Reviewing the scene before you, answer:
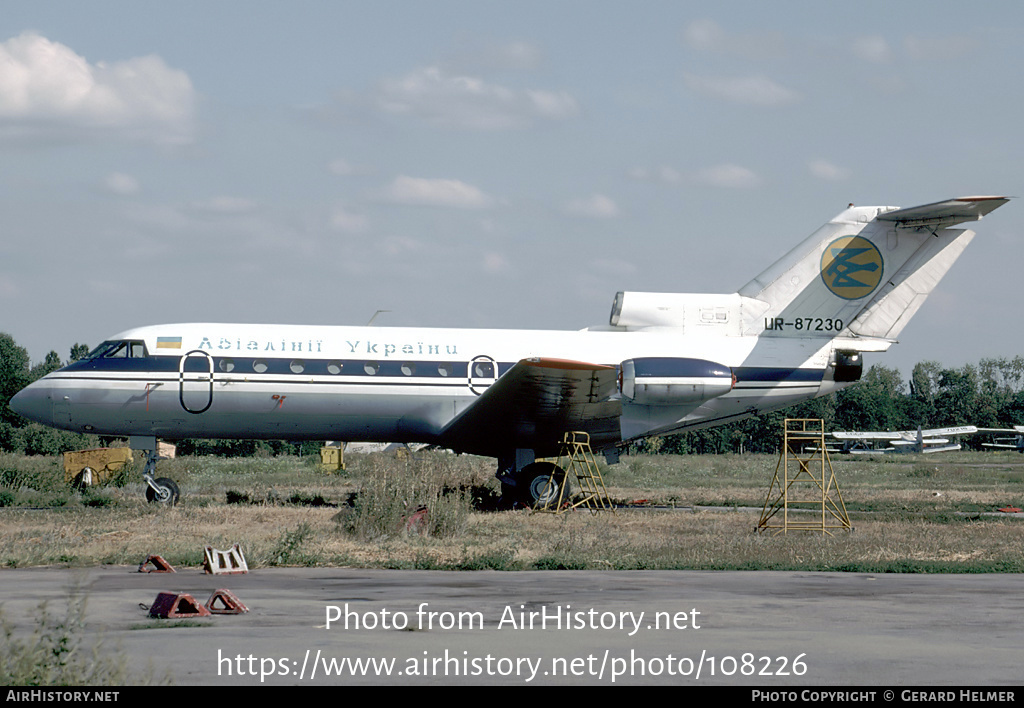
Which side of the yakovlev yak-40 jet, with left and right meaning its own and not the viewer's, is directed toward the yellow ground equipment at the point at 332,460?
right

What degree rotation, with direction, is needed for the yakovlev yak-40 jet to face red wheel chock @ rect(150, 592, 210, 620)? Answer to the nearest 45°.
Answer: approximately 90° to its left

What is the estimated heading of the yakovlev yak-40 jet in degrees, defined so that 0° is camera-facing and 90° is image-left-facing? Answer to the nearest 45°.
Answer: approximately 90°

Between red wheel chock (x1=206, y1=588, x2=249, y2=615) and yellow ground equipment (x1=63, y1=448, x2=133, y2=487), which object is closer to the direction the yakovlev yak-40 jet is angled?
the yellow ground equipment

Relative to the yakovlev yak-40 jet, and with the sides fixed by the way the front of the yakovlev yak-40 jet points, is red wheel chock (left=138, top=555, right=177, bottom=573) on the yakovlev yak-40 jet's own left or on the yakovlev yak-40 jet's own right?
on the yakovlev yak-40 jet's own left

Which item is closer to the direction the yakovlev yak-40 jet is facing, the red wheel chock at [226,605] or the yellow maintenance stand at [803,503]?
the red wheel chock

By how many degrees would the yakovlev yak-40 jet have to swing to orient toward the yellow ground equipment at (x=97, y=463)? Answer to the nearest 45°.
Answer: approximately 45° to its right
